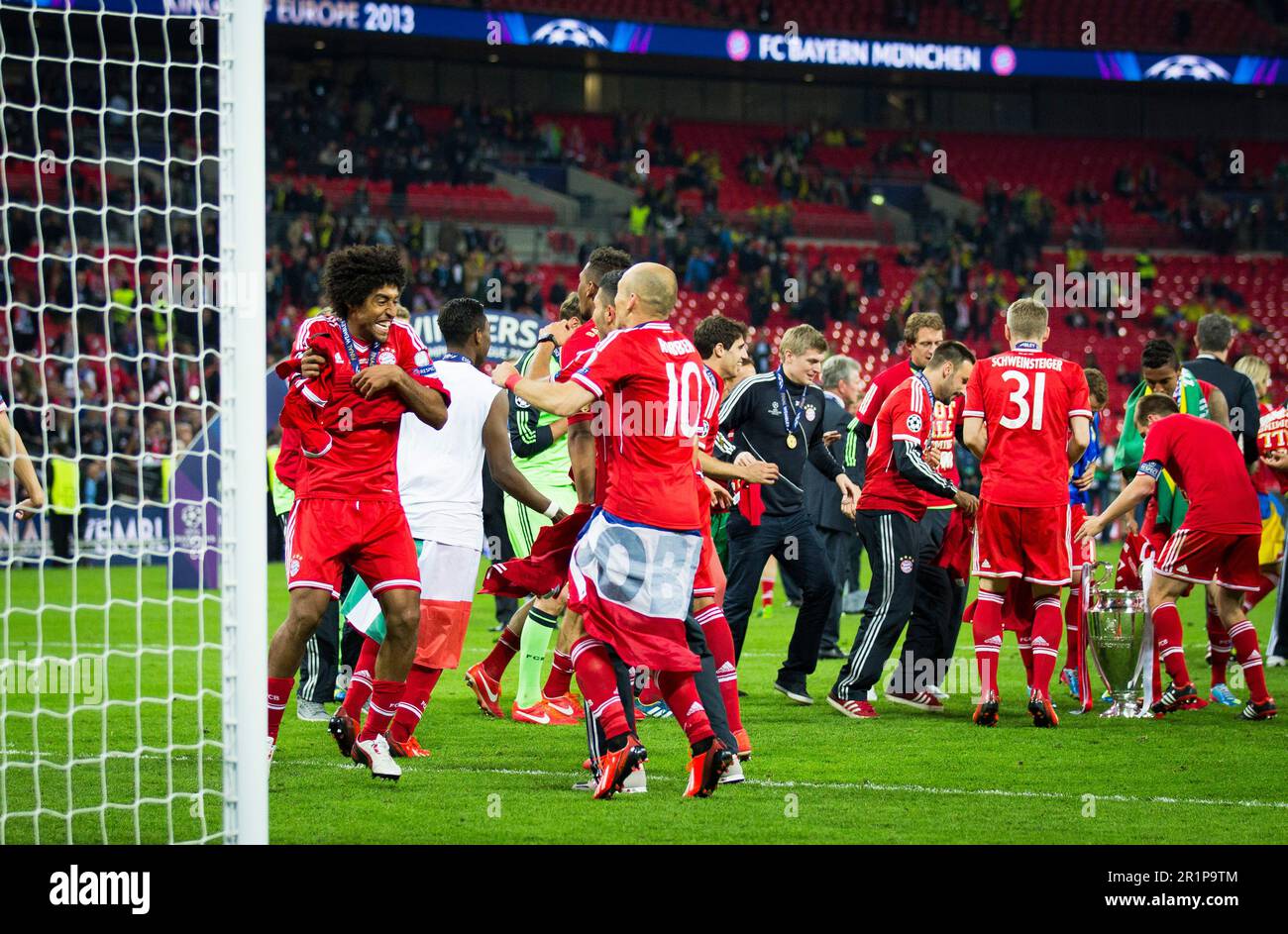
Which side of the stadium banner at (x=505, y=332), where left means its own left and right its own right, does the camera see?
front

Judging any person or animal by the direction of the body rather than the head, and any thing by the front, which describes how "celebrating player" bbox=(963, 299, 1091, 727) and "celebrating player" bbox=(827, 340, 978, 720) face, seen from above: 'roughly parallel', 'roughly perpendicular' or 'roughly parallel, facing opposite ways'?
roughly perpendicular

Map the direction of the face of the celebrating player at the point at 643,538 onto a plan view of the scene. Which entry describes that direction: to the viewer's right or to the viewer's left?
to the viewer's left

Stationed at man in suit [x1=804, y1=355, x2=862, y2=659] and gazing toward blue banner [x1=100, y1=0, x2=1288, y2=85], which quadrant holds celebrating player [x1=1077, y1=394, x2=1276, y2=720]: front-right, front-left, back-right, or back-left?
back-right

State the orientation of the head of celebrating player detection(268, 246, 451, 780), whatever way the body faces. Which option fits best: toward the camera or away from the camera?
toward the camera

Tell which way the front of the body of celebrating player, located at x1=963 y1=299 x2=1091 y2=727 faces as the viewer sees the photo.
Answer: away from the camera

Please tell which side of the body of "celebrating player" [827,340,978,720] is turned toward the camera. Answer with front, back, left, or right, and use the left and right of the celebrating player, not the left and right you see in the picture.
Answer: right

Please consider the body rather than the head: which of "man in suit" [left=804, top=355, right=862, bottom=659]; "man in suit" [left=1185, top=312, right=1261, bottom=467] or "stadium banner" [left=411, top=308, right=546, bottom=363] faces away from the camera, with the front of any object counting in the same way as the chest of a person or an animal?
"man in suit" [left=1185, top=312, right=1261, bottom=467]

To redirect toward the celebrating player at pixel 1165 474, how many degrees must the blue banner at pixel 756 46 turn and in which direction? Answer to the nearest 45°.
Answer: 0° — it already faces them

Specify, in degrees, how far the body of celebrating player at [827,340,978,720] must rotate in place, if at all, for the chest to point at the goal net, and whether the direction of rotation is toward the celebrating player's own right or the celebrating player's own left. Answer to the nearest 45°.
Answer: approximately 180°

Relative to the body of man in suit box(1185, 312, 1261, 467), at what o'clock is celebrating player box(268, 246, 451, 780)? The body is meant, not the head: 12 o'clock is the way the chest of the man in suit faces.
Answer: The celebrating player is roughly at 7 o'clock from the man in suit.

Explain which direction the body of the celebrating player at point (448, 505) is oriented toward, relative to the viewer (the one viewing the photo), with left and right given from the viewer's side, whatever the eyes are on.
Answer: facing away from the viewer and to the right of the viewer

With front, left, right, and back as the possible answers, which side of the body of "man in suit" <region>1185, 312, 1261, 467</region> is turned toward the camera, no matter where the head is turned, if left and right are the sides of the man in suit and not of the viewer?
back
